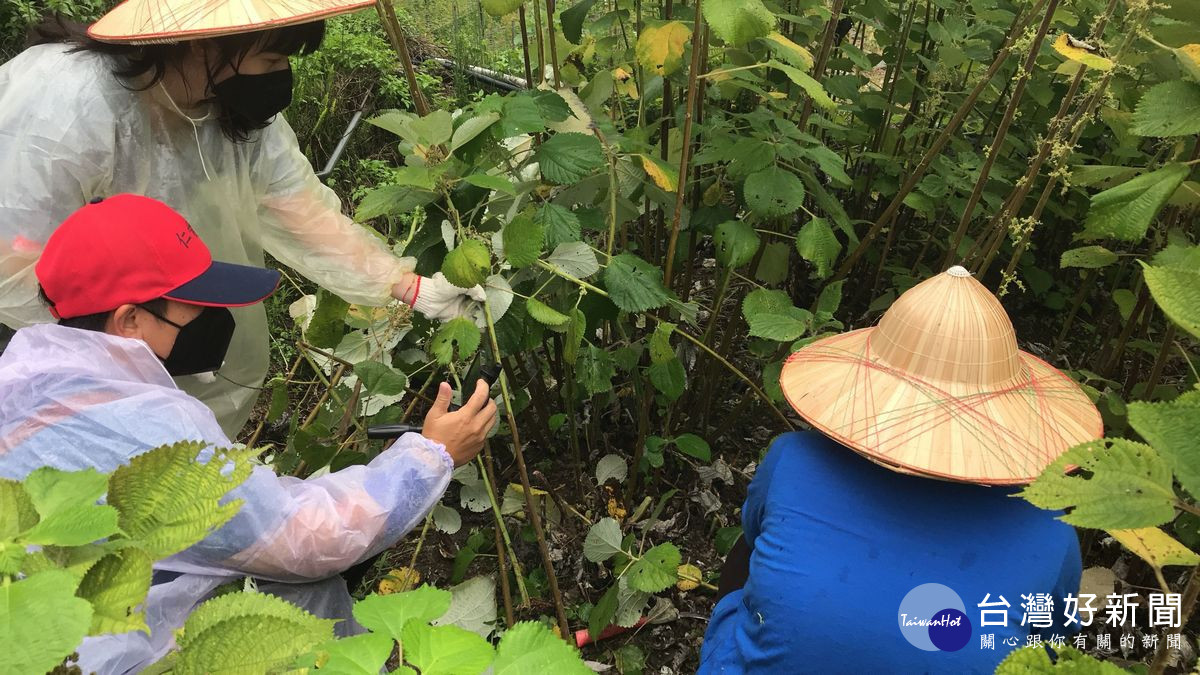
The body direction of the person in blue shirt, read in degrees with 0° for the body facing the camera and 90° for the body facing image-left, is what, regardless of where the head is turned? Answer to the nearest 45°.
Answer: approximately 180°

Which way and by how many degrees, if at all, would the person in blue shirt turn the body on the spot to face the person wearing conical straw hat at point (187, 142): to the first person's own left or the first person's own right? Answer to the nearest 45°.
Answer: approximately 90° to the first person's own left

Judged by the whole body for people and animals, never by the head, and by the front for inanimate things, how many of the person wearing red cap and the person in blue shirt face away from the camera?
1

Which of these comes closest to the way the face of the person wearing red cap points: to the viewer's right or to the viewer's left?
to the viewer's right

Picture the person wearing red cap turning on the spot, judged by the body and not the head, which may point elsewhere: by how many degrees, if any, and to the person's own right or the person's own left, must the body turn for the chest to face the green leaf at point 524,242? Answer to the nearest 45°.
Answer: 0° — they already face it

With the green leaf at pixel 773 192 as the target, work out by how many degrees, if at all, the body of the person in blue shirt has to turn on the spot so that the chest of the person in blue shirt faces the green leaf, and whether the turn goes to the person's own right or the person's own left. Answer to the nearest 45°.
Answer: approximately 45° to the person's own left

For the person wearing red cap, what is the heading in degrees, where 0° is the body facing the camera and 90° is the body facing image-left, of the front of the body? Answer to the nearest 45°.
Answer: approximately 270°

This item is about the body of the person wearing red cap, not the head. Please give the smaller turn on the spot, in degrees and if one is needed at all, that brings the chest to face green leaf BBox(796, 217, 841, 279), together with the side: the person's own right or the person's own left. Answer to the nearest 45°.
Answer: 0° — they already face it

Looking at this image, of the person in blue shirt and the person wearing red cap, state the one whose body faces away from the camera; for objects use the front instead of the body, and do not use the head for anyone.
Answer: the person in blue shirt

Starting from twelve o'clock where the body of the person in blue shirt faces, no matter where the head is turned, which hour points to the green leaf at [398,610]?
The green leaf is roughly at 7 o'clock from the person in blue shirt.
